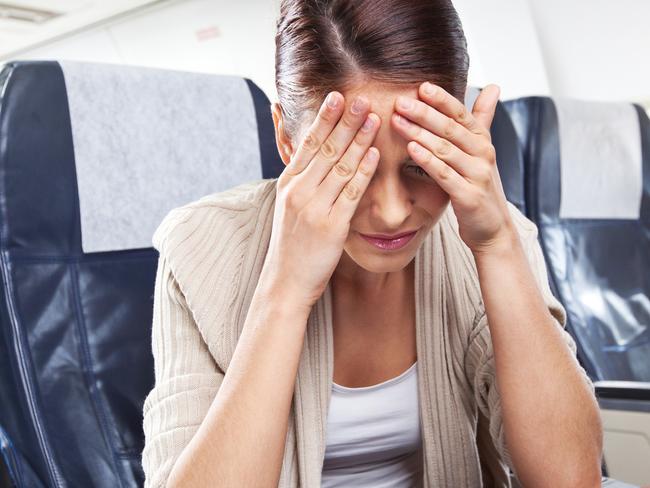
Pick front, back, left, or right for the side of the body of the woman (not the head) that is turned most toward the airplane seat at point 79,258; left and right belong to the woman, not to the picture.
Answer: right

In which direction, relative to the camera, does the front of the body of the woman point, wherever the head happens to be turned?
toward the camera

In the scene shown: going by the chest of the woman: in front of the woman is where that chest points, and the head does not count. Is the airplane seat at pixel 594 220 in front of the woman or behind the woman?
behind
